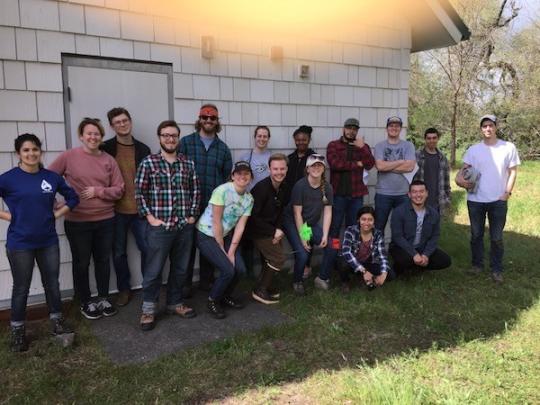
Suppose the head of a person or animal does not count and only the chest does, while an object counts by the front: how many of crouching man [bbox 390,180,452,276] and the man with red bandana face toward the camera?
2

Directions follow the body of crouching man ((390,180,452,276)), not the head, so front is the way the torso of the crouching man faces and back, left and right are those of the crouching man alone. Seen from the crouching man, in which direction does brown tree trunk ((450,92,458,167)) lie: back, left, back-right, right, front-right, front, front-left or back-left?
back

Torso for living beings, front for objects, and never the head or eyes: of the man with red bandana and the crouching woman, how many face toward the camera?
2

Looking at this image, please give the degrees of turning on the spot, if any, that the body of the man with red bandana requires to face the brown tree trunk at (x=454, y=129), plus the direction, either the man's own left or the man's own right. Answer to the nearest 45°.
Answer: approximately 135° to the man's own left

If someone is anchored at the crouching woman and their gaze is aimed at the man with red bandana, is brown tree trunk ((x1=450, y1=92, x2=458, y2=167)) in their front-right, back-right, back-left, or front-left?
back-right

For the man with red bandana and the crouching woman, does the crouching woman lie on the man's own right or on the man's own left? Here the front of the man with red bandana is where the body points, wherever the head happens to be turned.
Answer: on the man's own left

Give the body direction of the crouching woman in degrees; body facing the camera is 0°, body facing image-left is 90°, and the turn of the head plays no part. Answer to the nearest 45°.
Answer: approximately 0°

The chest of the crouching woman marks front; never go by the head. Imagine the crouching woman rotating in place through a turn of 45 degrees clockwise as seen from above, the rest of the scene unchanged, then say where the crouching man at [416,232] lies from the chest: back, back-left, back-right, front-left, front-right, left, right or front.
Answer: back

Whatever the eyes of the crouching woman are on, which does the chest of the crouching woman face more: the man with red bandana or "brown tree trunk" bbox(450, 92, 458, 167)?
the man with red bandana
